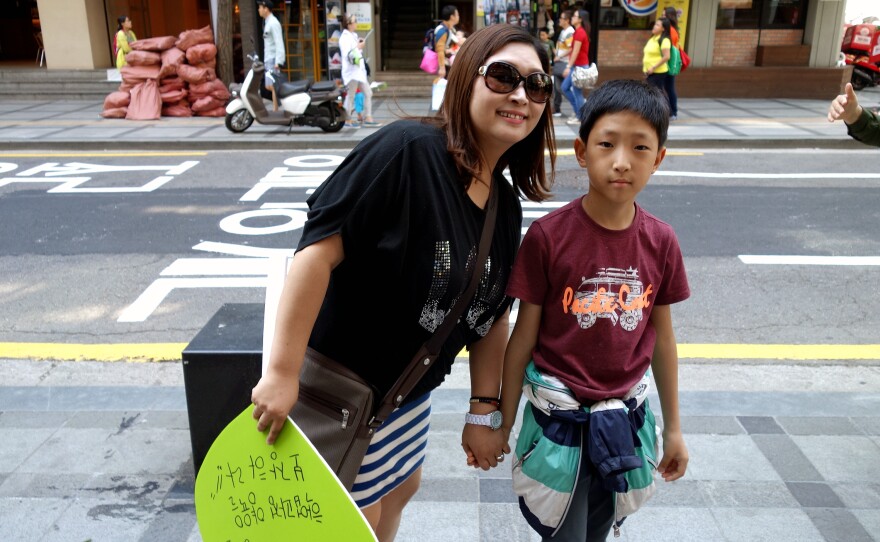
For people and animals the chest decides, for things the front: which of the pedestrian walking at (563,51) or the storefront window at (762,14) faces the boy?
the storefront window

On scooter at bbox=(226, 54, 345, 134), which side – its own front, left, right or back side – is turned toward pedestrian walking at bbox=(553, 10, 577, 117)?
back

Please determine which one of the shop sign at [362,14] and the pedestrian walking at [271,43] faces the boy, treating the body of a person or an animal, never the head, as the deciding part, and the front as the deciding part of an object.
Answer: the shop sign

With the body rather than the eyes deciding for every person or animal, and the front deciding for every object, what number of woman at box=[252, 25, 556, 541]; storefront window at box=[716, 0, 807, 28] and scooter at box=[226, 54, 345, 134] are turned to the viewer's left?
1

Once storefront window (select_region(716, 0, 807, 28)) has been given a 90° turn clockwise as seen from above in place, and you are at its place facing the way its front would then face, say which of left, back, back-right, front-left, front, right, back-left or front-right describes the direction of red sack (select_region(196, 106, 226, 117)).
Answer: front-left

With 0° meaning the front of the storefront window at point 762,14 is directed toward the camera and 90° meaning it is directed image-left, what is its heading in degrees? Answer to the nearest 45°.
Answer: approximately 0°

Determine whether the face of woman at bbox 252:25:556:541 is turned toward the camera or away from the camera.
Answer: toward the camera

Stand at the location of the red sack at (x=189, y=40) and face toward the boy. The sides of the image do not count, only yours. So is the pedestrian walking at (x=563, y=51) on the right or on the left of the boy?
left

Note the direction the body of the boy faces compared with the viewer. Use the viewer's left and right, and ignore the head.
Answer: facing the viewer

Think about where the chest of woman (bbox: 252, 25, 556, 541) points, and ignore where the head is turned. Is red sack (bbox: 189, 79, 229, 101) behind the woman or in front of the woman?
behind

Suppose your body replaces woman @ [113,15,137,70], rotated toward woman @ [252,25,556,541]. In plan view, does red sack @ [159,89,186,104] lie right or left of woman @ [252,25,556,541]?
left
